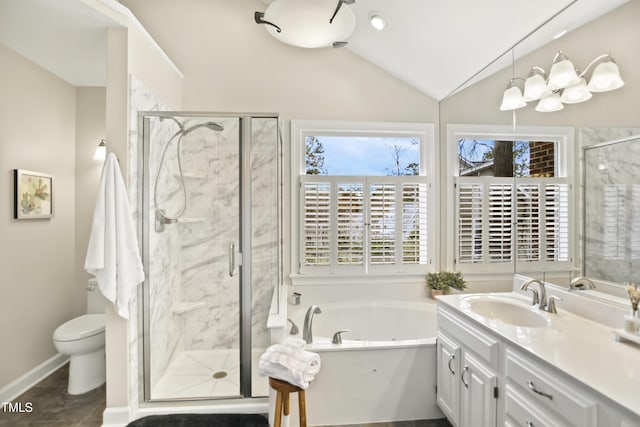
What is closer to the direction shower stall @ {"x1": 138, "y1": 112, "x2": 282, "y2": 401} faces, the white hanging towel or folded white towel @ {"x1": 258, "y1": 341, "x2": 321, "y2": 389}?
the folded white towel

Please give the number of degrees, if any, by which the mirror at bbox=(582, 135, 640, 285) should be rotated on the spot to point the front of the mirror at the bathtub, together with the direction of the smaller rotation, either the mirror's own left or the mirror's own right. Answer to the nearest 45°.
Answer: approximately 45° to the mirror's own right

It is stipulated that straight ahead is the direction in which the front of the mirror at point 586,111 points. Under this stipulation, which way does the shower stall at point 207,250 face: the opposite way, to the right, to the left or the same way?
to the left

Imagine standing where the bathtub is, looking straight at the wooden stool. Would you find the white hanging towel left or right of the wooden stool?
right

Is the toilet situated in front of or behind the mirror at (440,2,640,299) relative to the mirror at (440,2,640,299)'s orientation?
in front

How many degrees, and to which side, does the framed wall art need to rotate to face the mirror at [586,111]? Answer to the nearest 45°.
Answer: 0° — it already faces it

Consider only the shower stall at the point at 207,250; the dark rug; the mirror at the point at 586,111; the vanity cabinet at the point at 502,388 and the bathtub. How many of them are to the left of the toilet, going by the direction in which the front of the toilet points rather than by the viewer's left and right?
5

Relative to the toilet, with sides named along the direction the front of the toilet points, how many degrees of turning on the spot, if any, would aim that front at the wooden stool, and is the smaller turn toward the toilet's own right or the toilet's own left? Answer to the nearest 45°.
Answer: approximately 90° to the toilet's own left

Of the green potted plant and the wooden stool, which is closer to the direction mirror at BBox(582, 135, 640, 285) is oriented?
the wooden stool

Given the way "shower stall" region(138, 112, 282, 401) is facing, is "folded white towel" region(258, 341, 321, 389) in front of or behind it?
in front

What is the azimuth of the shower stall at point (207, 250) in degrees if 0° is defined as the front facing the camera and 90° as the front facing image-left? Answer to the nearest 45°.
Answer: approximately 0°

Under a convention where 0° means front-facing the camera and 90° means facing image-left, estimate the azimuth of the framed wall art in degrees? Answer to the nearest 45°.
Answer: approximately 315°

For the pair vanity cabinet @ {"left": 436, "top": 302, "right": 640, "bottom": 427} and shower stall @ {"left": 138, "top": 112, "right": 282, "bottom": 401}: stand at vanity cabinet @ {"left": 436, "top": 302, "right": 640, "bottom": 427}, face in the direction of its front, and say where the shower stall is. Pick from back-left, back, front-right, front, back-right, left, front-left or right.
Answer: front-right
